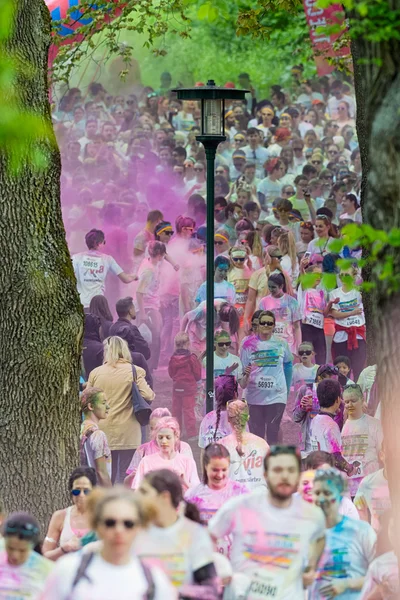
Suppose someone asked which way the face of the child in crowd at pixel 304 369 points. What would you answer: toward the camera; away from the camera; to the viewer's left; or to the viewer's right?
toward the camera

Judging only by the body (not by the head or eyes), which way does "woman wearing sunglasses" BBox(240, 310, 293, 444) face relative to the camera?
toward the camera

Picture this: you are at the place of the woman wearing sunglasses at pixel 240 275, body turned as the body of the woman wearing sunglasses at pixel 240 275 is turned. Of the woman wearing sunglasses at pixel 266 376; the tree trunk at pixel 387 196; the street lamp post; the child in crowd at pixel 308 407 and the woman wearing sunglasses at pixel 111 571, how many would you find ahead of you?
5

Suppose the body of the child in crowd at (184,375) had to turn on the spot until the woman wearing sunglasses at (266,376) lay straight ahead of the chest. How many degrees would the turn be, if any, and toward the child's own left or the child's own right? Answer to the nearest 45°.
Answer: approximately 135° to the child's own right

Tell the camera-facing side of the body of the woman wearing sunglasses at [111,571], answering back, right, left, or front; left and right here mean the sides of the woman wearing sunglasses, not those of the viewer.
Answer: front

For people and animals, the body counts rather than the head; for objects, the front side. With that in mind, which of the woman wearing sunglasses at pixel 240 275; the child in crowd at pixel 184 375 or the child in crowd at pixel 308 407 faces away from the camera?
the child in crowd at pixel 184 375

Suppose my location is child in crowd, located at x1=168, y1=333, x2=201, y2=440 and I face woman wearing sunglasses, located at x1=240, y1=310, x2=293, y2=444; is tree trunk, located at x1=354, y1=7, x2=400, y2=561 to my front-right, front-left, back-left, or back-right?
front-right

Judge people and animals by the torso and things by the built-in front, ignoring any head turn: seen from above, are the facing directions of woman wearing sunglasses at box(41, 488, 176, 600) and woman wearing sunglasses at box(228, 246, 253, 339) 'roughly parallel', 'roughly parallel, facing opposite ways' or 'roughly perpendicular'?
roughly parallel

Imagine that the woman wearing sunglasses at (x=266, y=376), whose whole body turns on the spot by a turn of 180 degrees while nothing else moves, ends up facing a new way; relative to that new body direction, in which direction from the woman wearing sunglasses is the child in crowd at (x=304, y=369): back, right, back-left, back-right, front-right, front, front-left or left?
front-right

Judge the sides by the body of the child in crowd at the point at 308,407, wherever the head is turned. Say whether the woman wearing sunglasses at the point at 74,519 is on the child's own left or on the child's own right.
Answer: on the child's own right
